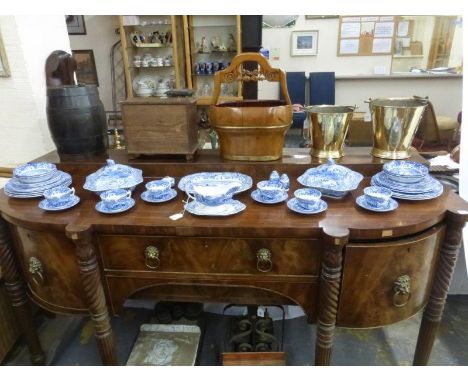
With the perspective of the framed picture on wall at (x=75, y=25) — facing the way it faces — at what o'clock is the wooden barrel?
The wooden barrel is roughly at 12 o'clock from the framed picture on wall.

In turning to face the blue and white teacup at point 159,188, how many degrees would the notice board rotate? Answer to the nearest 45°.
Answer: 0° — it already faces it

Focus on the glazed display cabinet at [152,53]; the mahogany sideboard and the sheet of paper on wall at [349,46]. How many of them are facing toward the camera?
3

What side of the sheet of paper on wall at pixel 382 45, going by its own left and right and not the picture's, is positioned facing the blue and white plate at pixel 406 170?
front

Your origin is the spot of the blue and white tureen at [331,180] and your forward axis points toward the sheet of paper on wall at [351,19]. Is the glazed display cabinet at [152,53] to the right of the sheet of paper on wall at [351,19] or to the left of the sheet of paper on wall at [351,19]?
left

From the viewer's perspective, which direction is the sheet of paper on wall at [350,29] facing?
toward the camera

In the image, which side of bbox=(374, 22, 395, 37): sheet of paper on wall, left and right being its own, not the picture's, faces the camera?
front

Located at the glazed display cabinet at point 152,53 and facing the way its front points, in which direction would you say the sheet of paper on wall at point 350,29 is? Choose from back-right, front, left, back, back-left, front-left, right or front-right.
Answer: left

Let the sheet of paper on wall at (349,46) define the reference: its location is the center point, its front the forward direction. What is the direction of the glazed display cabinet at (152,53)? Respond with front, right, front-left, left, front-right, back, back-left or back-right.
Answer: front-right

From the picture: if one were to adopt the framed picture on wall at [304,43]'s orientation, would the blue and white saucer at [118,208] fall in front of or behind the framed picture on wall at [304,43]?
in front

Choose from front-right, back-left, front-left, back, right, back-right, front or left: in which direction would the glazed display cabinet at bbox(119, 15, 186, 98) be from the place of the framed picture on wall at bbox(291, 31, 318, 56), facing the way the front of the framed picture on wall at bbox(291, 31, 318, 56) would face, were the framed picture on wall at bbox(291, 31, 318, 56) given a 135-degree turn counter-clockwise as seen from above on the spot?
back

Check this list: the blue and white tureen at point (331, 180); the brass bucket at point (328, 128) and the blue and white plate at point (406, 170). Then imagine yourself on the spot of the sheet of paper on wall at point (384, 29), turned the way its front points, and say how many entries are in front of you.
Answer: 3

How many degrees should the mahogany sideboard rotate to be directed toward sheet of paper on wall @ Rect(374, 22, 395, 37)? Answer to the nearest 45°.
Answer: approximately 135° to its left

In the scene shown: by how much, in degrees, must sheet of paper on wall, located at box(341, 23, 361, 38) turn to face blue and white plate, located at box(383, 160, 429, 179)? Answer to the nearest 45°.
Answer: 0° — it already faces it

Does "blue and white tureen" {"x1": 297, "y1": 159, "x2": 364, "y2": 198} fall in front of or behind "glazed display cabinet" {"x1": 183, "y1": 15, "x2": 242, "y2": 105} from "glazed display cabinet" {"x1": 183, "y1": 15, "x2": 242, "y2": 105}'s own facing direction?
in front

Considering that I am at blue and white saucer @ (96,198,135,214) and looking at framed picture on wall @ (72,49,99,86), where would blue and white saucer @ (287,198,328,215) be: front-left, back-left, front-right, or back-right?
back-right

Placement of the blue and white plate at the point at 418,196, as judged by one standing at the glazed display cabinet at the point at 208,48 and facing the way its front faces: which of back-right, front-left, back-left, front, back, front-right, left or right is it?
front

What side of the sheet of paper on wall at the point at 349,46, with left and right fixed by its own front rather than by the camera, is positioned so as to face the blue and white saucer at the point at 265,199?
front

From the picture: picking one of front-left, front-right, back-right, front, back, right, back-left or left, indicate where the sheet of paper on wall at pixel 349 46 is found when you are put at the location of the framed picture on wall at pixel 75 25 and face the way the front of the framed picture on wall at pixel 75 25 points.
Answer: left

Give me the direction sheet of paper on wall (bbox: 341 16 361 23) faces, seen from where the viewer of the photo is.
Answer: facing the viewer

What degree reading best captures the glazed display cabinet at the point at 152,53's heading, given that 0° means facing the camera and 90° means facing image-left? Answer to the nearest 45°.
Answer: approximately 0°
